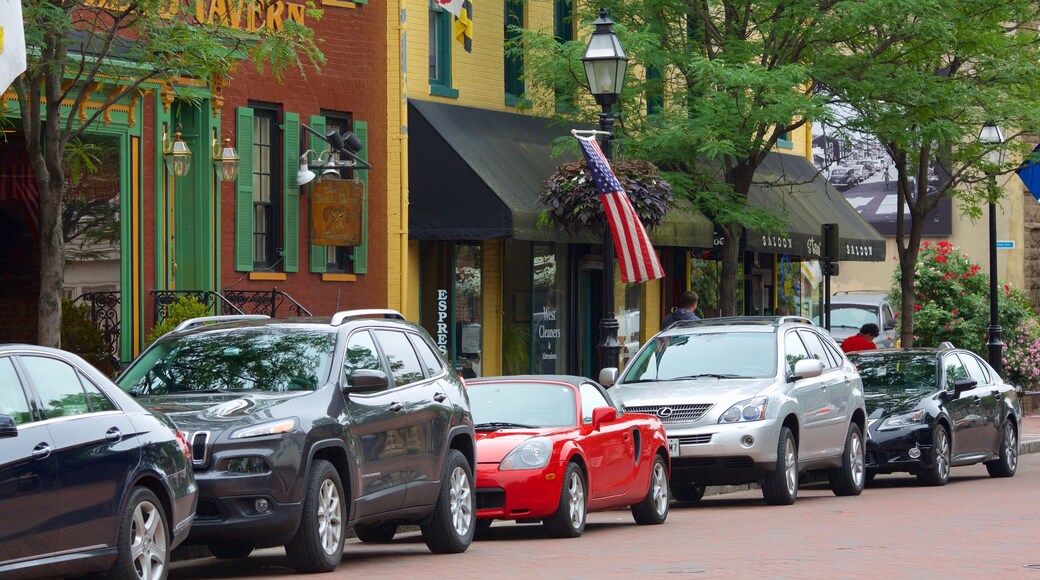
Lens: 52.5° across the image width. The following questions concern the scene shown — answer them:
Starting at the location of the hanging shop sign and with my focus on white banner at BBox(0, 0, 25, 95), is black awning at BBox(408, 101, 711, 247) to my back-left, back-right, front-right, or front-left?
back-left

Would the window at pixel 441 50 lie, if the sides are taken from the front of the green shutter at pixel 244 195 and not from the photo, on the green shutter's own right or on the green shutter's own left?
on the green shutter's own left

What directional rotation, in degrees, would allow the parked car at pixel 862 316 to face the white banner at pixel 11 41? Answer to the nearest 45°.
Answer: approximately 45° to its left

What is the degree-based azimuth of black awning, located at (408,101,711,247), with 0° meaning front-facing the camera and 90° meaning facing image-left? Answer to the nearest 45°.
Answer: approximately 315°

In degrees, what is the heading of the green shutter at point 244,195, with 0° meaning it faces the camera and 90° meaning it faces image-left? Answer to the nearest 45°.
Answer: approximately 315°

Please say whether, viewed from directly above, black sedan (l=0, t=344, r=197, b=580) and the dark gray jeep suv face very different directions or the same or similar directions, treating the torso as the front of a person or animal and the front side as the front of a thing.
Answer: same or similar directions

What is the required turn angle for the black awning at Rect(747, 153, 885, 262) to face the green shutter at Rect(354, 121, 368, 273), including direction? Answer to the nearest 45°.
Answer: approximately 90° to its right

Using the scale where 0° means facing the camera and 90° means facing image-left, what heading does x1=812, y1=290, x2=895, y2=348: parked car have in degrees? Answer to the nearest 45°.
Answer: approximately 45°

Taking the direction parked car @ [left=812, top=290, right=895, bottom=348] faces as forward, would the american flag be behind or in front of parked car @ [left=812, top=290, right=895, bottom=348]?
in front

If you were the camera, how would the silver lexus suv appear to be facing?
facing the viewer and to the left of the viewer

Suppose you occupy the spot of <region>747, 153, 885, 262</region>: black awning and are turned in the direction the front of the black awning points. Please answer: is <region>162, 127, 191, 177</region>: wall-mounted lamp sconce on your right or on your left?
on your right

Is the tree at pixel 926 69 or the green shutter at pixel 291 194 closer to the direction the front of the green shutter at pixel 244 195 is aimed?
the tree

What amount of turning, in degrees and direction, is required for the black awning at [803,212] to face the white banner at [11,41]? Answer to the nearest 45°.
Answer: approximately 45° to its right

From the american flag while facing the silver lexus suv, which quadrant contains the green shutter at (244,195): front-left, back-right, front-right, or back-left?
back-right
